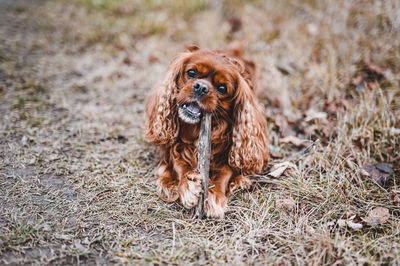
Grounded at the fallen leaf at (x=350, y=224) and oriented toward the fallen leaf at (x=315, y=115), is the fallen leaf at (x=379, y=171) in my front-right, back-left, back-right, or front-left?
front-right

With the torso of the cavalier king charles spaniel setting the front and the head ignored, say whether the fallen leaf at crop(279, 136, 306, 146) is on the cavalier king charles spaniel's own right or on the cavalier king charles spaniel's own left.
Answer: on the cavalier king charles spaniel's own left

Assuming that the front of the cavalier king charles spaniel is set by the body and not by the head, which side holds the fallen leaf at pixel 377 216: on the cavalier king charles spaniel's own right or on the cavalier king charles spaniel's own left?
on the cavalier king charles spaniel's own left

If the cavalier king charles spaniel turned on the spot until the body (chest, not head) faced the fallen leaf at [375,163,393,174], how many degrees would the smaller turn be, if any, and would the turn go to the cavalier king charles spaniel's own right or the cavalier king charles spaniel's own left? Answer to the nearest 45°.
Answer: approximately 90° to the cavalier king charles spaniel's own left

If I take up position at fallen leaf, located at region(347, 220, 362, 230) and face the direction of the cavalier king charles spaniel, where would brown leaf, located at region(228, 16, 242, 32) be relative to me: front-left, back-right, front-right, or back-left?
front-right

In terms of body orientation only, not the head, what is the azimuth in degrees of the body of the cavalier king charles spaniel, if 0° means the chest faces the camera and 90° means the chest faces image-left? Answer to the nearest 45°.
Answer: approximately 0°

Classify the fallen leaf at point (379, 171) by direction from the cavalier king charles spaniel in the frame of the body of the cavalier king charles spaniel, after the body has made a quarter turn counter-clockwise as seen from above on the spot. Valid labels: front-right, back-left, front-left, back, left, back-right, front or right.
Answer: front

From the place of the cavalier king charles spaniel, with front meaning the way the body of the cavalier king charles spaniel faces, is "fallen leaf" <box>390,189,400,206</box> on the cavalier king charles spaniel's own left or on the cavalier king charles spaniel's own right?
on the cavalier king charles spaniel's own left

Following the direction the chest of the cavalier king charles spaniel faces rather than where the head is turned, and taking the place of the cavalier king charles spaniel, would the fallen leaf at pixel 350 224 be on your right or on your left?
on your left
